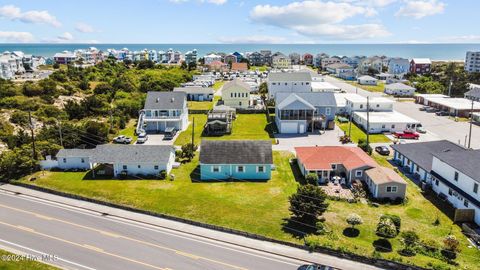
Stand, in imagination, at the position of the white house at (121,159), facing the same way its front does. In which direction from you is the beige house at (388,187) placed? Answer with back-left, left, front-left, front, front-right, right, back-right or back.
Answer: front-left

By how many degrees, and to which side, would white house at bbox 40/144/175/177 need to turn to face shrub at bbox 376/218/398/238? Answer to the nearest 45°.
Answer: approximately 45° to its left

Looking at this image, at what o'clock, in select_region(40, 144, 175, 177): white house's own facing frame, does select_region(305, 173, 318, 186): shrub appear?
The shrub is roughly at 10 o'clock from the white house.

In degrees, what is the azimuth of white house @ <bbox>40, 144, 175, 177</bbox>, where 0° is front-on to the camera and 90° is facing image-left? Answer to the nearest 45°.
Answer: approximately 0°

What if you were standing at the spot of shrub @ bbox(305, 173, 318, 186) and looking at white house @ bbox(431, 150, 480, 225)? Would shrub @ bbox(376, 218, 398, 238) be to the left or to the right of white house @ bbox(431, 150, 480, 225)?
right

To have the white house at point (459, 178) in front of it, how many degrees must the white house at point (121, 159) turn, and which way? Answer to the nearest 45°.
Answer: approximately 45° to its left

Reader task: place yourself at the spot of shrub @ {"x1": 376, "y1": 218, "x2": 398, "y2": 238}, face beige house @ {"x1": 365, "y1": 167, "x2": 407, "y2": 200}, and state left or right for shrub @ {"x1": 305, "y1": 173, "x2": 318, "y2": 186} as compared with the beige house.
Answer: left
